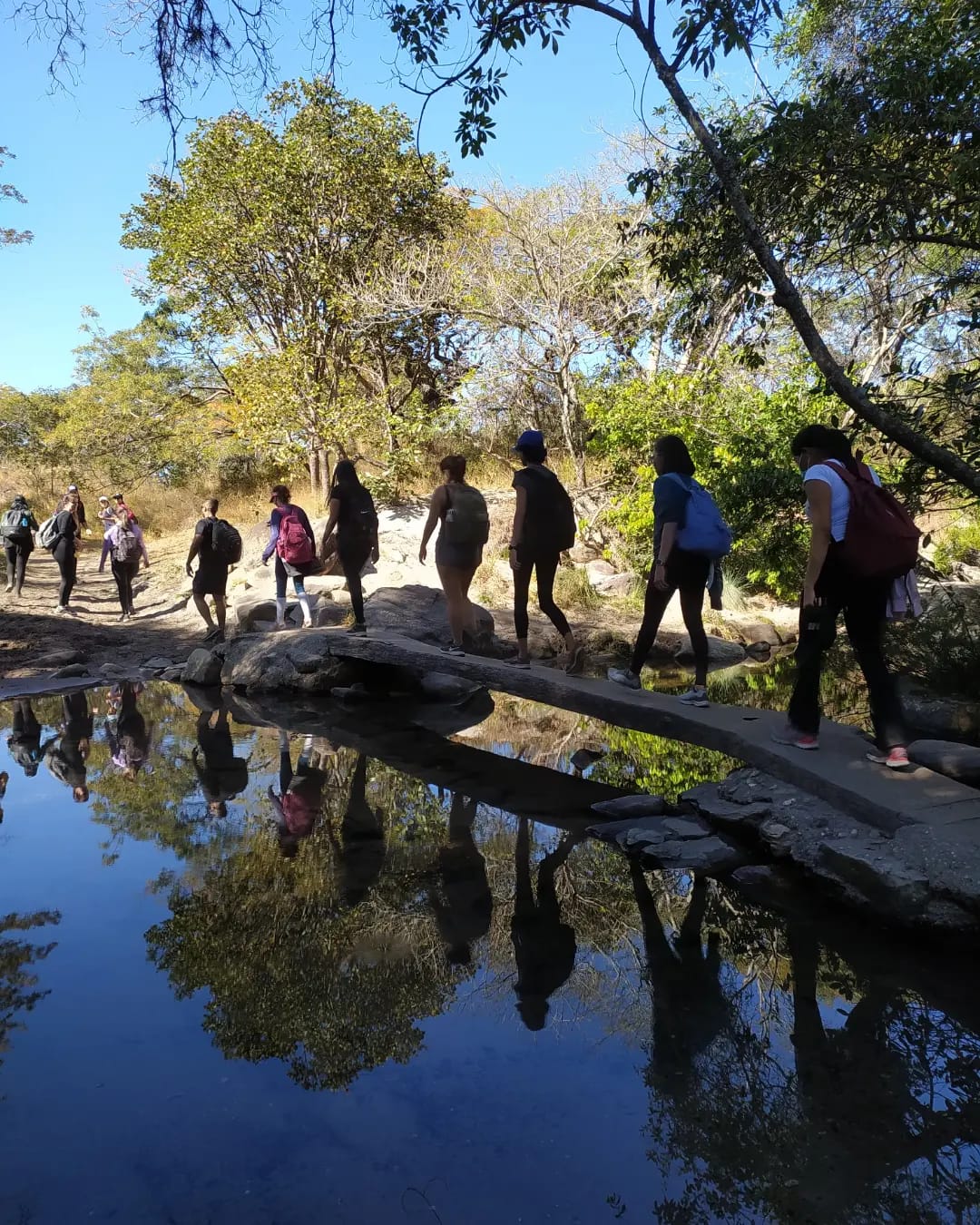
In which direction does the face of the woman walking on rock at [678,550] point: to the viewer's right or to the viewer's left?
to the viewer's left

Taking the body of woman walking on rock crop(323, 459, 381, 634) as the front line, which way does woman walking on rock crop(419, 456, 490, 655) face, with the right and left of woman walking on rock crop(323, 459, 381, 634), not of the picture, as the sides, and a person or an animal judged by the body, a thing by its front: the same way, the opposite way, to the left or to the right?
the same way

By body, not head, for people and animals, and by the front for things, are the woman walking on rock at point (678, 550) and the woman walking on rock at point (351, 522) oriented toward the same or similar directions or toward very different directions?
same or similar directions

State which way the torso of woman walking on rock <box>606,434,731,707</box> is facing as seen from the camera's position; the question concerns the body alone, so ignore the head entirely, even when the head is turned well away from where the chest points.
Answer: to the viewer's left

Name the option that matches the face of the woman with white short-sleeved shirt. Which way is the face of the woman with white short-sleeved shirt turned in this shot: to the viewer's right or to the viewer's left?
to the viewer's left

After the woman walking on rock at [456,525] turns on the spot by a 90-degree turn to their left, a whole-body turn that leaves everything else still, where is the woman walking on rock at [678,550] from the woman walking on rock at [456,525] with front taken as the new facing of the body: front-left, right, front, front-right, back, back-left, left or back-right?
left

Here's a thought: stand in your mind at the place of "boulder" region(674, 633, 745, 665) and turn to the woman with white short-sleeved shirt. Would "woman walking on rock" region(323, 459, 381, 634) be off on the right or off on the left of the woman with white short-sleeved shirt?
right

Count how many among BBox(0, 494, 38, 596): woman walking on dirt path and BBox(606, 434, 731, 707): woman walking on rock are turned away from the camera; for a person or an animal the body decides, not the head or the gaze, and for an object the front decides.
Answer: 1

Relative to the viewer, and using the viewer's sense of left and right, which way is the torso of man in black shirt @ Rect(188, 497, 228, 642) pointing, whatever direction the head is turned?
facing away from the viewer and to the left of the viewer

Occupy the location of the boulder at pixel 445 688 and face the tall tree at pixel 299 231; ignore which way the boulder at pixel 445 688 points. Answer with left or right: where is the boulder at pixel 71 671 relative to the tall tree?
left

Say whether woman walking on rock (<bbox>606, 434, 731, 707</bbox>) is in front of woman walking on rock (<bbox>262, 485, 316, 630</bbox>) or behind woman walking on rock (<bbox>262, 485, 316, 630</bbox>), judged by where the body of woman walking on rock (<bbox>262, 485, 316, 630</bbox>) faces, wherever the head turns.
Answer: behind

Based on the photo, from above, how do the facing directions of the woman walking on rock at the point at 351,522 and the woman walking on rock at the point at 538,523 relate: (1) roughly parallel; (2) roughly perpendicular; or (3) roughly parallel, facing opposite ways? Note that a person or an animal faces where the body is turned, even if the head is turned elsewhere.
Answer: roughly parallel

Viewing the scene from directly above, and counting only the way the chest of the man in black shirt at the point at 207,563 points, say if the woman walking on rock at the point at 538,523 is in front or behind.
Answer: behind

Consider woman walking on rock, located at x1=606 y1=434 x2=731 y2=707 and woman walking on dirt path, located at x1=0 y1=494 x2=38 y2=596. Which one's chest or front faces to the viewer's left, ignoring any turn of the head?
woman walking on rock, located at x1=606 y1=434 x2=731 y2=707

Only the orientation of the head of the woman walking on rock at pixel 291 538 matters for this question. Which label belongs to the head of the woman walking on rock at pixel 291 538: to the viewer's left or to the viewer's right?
to the viewer's left

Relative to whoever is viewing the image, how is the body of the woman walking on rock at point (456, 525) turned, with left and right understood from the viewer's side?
facing away from the viewer and to the left of the viewer

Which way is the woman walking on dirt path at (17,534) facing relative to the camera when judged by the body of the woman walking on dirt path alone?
away from the camera

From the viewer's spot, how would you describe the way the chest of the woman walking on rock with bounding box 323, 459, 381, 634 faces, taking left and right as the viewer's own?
facing away from the viewer and to the left of the viewer
